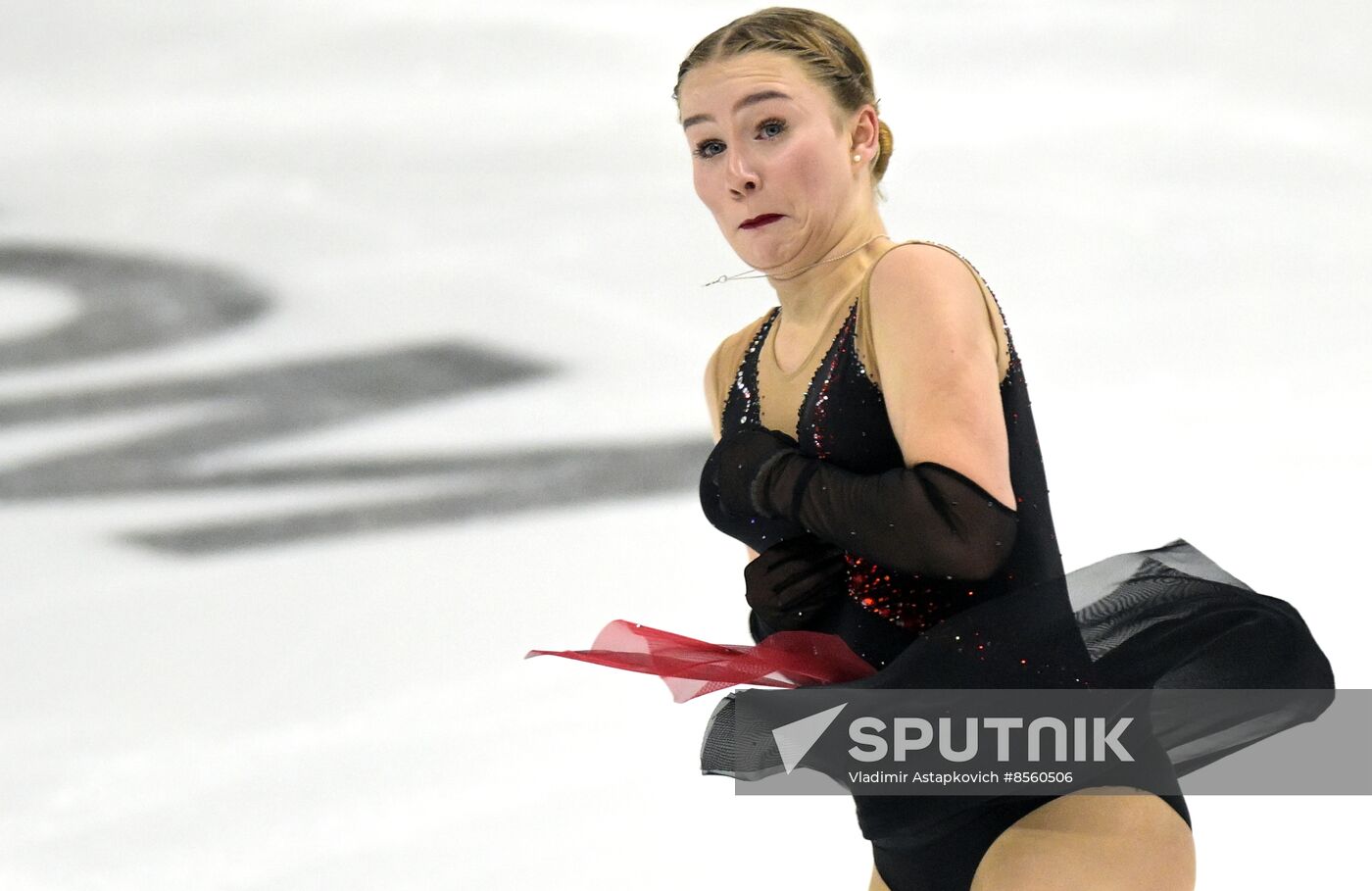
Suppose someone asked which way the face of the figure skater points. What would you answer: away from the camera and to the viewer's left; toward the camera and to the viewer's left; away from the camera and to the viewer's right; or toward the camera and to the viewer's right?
toward the camera and to the viewer's left
